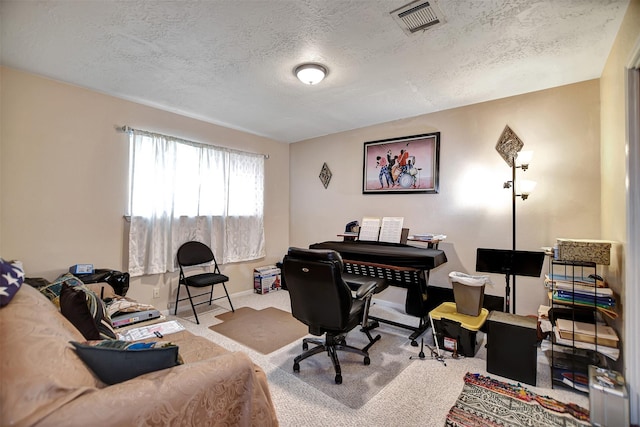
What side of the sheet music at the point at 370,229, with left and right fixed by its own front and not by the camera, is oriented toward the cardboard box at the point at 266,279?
right

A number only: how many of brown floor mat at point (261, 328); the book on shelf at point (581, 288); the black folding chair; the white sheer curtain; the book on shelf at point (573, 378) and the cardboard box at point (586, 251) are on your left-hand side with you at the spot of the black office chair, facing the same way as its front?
3

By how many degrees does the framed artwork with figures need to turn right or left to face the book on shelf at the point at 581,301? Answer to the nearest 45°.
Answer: approximately 90° to its left

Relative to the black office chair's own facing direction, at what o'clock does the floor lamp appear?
The floor lamp is roughly at 1 o'clock from the black office chair.

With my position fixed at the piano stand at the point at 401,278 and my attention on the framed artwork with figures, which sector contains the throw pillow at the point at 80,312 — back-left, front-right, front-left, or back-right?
back-left

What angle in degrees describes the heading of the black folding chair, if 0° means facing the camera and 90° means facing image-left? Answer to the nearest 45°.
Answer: approximately 315°

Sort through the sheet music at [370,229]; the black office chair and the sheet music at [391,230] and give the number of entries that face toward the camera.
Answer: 2

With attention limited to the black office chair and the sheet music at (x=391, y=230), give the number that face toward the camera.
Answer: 1

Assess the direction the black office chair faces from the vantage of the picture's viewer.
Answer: facing away from the viewer and to the right of the viewer

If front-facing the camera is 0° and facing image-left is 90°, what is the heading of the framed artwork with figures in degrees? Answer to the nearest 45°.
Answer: approximately 45°

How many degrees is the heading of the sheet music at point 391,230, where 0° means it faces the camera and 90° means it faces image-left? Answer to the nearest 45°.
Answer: approximately 0°

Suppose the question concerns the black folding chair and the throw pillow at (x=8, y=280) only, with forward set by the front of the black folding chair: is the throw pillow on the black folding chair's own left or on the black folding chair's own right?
on the black folding chair's own right

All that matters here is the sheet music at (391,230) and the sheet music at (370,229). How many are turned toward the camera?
2

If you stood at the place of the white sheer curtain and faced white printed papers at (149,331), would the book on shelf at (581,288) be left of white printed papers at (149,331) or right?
left
